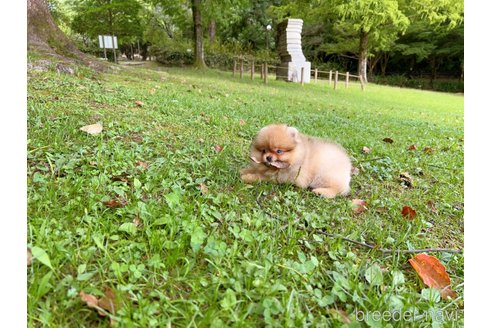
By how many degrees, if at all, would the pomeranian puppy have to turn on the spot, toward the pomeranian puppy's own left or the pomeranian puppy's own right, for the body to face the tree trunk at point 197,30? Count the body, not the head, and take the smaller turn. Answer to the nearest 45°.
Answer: approximately 90° to the pomeranian puppy's own right

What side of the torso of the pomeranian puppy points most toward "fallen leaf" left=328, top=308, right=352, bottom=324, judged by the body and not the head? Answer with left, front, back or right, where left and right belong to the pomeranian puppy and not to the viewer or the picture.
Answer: left

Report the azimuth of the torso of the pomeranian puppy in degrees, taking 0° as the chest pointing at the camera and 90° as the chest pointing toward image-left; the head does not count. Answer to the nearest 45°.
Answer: approximately 90°

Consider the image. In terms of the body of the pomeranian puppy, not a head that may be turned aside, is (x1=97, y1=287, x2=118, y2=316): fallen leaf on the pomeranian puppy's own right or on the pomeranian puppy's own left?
on the pomeranian puppy's own left
